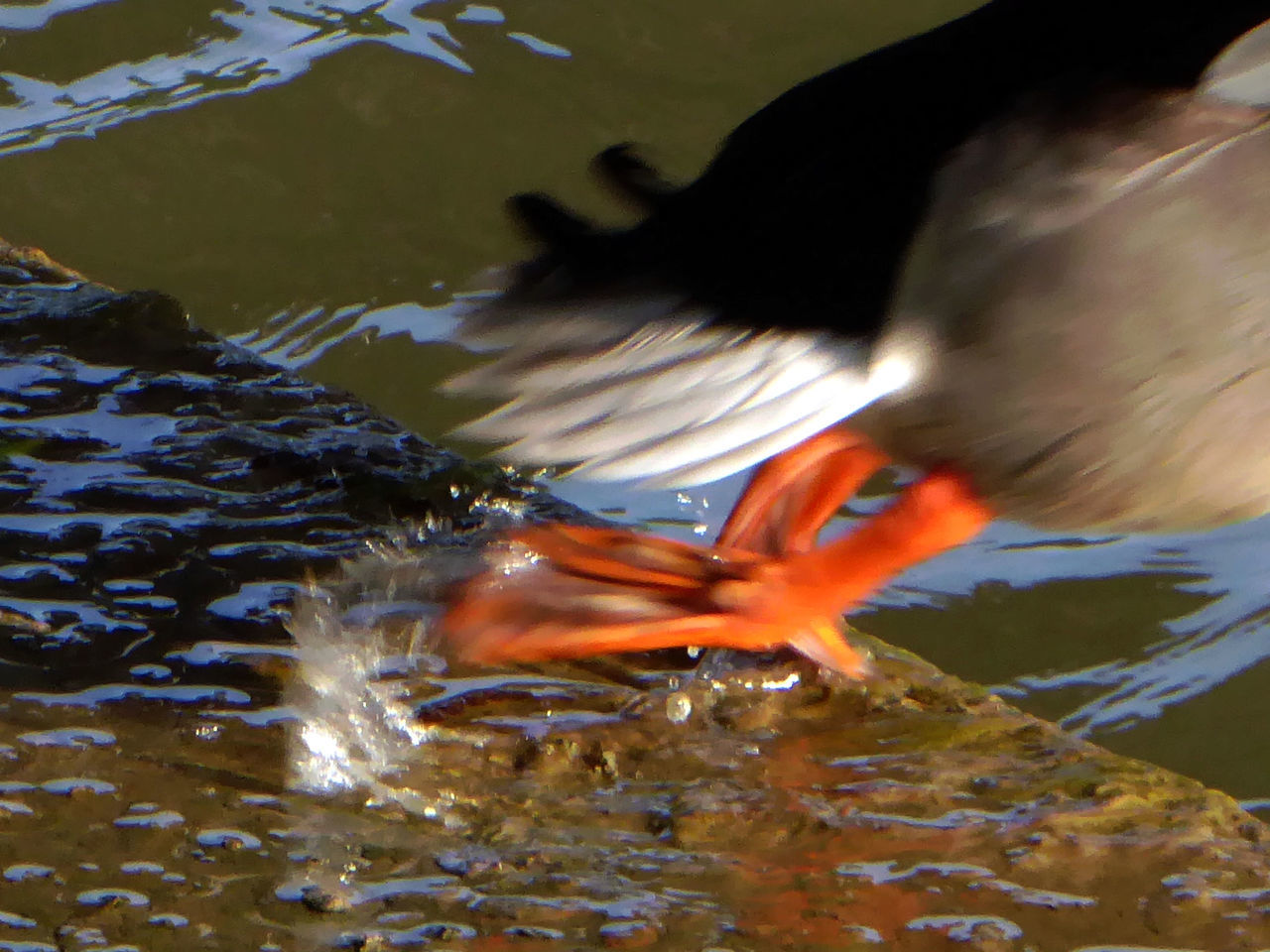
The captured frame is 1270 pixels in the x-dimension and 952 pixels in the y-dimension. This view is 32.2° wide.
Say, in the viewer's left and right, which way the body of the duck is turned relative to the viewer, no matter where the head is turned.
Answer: facing to the right of the viewer

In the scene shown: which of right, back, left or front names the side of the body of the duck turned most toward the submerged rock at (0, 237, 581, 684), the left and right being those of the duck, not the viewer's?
back
